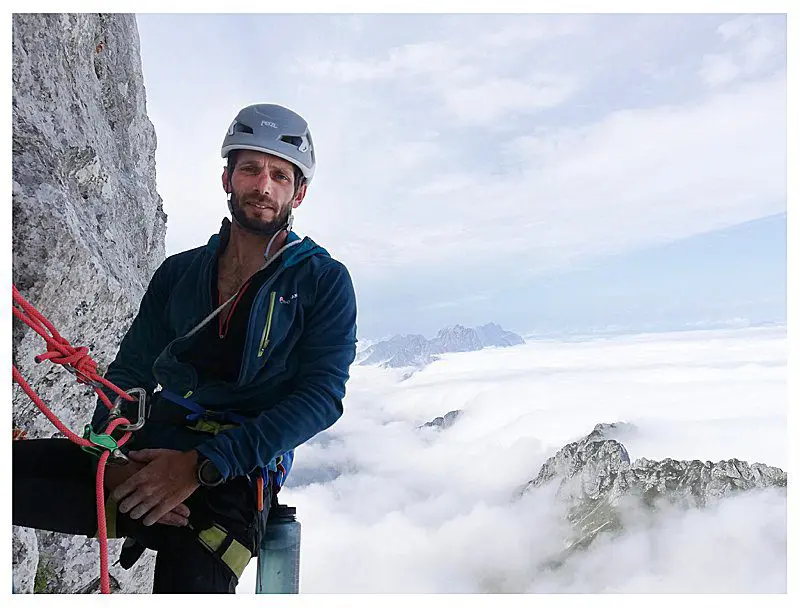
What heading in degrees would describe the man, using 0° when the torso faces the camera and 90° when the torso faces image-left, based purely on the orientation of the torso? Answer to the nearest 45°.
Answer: approximately 45°
